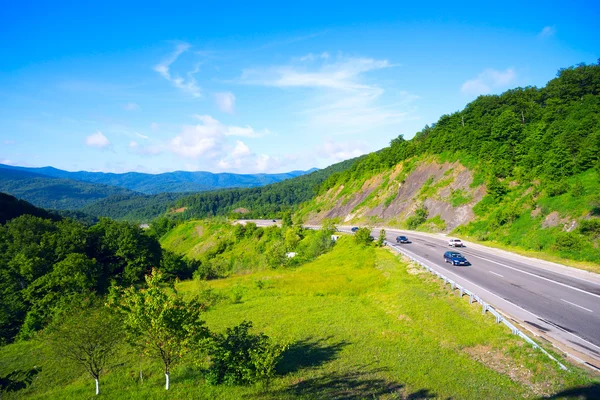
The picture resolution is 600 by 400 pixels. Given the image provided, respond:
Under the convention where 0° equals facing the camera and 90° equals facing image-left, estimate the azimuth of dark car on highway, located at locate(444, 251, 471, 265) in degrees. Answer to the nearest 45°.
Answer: approximately 315°

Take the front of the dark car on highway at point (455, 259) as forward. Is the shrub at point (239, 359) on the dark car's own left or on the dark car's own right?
on the dark car's own right

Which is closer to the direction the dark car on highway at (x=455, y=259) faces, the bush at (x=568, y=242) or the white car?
the bush

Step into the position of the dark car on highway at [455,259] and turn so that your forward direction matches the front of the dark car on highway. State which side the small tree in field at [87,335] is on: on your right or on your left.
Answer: on your right

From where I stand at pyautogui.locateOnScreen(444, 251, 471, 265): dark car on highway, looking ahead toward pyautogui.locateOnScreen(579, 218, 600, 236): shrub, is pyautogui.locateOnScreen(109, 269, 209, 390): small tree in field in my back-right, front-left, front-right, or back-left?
back-right

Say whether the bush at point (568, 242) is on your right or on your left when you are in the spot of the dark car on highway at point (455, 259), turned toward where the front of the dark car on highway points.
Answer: on your left

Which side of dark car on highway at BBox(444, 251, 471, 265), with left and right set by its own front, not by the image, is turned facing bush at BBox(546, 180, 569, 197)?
left

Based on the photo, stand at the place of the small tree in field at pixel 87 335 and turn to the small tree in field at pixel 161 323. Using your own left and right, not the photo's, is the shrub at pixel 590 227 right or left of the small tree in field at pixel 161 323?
left

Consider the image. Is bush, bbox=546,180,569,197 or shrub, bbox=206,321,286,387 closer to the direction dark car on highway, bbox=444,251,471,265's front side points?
the shrub

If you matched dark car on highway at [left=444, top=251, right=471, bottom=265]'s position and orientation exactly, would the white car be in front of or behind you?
behind
